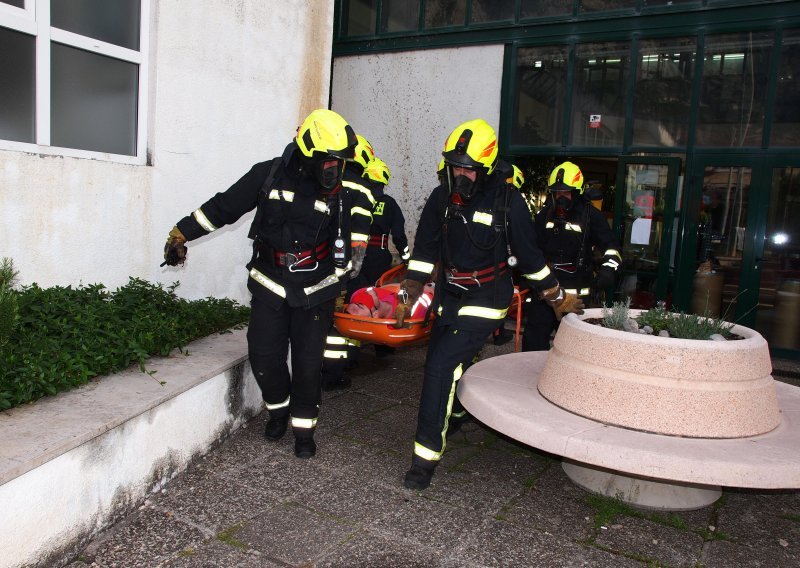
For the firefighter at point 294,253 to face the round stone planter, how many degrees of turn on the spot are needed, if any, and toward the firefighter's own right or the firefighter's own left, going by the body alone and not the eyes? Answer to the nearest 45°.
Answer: approximately 45° to the firefighter's own left

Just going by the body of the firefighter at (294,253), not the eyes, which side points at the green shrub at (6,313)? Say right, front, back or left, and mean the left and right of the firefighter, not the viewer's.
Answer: right

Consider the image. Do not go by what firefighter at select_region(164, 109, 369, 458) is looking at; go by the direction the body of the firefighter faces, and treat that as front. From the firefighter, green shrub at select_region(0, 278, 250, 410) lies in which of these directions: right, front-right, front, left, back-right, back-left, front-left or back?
right

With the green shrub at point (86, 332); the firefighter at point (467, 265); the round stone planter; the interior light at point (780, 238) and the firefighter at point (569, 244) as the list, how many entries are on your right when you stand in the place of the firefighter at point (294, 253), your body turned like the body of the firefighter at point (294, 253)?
1

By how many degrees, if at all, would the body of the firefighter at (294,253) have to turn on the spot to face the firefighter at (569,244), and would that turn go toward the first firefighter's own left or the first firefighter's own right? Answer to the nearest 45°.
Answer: approximately 135° to the first firefighter's own left

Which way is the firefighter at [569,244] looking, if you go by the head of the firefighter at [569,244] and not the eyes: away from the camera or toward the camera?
toward the camera

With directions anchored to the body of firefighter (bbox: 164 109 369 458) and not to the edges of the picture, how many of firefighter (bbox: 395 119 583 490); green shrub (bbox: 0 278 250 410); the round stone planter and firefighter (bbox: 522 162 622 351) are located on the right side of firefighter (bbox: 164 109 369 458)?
1

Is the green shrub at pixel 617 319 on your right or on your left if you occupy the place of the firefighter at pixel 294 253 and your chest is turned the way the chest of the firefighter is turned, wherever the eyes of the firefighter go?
on your left

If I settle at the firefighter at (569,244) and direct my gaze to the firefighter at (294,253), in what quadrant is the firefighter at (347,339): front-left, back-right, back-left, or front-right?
front-right

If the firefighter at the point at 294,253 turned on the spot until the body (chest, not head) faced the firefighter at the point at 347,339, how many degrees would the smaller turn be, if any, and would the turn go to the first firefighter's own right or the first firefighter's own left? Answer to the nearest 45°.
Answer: approximately 180°

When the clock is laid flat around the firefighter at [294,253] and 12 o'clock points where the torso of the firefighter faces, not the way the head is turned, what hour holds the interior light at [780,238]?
The interior light is roughly at 8 o'clock from the firefighter.

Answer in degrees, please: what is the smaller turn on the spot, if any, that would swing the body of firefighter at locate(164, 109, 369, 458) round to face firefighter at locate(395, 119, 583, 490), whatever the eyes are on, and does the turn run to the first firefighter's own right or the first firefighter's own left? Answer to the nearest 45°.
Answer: approximately 90° to the first firefighter's own left

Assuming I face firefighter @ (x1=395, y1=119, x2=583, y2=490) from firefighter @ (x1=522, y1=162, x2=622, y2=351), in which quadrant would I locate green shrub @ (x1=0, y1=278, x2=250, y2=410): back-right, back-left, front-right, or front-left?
front-right

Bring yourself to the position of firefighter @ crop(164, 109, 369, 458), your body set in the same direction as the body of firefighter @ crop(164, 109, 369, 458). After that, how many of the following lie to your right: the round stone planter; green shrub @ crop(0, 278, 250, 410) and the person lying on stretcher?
1

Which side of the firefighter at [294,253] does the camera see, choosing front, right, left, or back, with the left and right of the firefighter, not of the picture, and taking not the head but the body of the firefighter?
front

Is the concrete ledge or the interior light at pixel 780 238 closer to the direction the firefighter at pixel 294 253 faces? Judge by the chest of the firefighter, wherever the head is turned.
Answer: the concrete ledge
